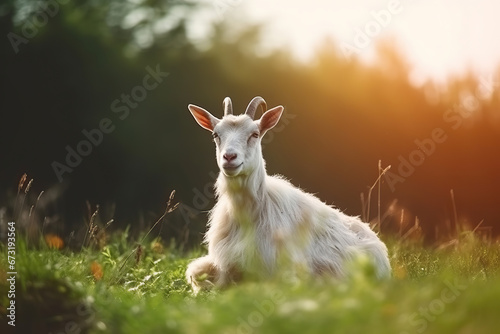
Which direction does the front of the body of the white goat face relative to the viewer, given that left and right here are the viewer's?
facing the viewer and to the left of the viewer
